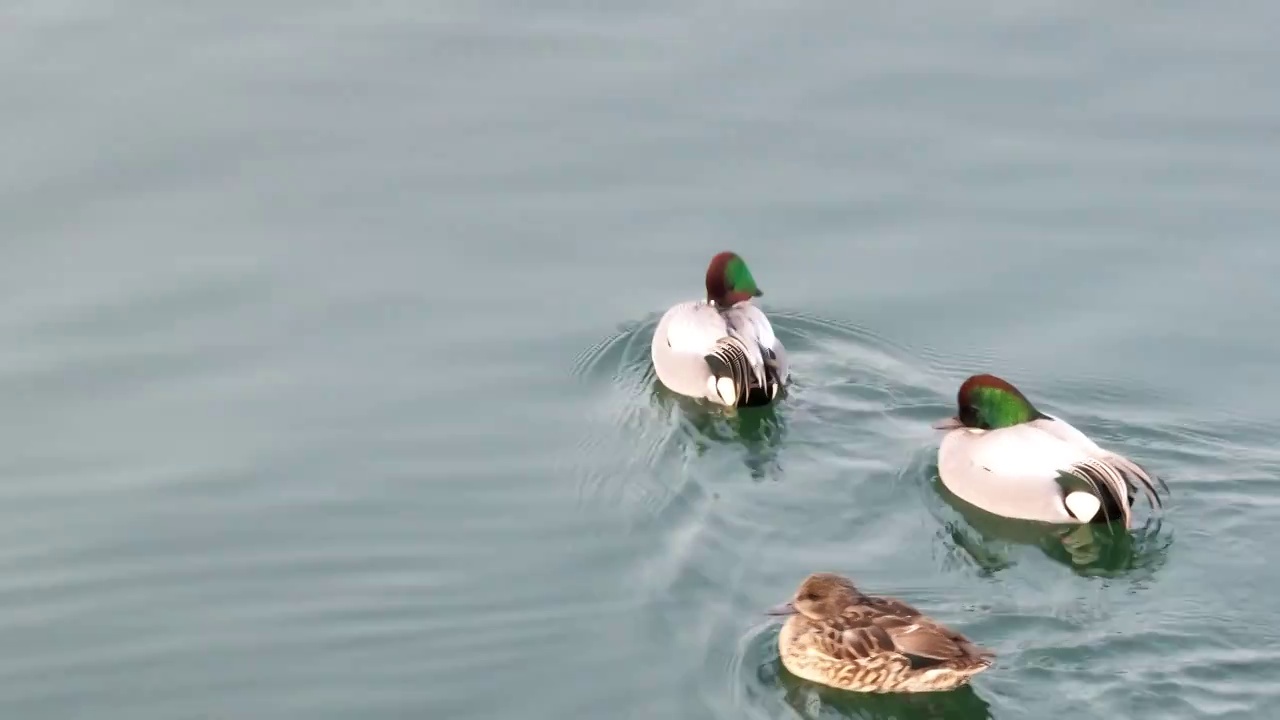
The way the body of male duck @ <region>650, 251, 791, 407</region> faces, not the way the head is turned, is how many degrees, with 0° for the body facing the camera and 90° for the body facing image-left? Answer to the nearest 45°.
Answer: approximately 135°

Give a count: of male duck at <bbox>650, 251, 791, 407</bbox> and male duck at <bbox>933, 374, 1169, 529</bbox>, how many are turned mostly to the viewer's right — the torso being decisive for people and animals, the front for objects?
0

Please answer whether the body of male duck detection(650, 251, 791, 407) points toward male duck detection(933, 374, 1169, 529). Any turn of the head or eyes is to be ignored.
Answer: no

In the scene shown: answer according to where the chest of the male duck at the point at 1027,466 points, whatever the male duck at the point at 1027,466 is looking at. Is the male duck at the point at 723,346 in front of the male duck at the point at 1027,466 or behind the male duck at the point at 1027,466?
in front

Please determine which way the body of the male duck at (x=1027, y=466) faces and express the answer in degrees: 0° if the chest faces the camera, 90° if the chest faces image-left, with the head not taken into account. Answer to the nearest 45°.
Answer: approximately 90°
